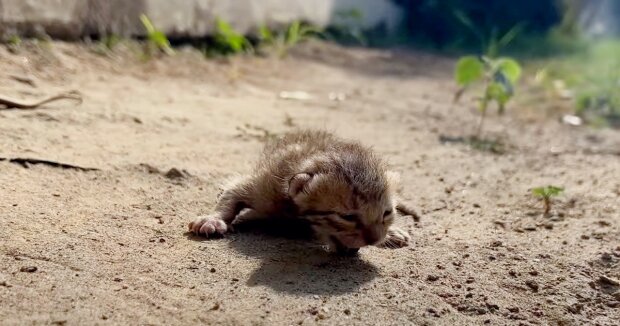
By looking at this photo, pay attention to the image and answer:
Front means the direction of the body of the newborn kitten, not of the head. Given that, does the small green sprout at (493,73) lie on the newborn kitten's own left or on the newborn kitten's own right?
on the newborn kitten's own left

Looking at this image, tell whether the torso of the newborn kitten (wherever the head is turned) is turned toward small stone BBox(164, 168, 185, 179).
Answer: no

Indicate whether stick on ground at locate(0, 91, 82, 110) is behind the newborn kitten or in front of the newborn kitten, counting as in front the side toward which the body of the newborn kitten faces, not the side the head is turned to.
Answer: behind

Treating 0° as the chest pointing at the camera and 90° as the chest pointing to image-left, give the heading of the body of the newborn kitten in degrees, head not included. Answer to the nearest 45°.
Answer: approximately 315°

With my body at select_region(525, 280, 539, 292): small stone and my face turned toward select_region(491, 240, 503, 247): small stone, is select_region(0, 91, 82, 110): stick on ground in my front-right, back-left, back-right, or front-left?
front-left

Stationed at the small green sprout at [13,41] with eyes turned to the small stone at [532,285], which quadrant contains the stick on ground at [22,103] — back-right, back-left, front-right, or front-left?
front-right

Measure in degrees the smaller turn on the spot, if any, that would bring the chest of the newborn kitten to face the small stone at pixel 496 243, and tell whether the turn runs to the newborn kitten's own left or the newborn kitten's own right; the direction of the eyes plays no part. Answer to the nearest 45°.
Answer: approximately 45° to the newborn kitten's own left

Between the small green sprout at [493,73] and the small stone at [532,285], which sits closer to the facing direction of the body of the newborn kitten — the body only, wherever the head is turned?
the small stone

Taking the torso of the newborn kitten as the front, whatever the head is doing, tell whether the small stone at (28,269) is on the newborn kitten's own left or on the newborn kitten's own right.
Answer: on the newborn kitten's own right

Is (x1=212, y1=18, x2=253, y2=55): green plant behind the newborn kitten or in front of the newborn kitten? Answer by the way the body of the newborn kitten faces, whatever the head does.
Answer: behind

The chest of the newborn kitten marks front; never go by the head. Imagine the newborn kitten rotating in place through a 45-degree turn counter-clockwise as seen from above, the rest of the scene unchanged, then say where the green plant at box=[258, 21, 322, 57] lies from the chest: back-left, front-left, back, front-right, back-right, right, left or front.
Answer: left

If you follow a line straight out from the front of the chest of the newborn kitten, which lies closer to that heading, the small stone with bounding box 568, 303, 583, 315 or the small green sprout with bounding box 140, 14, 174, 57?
the small stone

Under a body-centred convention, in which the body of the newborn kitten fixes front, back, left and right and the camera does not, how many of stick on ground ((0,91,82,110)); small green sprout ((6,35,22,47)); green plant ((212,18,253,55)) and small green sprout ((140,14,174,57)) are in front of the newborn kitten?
0
